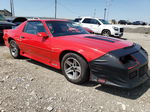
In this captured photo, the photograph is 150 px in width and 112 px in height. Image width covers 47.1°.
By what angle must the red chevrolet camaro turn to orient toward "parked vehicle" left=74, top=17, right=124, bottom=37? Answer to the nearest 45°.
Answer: approximately 135° to its left

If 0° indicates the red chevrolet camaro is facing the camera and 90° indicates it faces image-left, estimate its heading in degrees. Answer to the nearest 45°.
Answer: approximately 315°

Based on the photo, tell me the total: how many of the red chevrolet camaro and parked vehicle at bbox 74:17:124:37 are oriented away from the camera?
0
